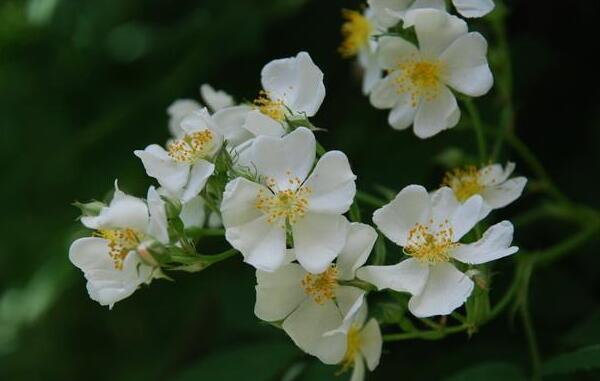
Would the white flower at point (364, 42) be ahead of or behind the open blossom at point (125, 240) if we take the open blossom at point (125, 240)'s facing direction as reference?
behind

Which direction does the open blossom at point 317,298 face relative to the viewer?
toward the camera

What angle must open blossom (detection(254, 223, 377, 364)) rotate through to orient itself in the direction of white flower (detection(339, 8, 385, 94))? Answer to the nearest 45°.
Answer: approximately 135° to its left

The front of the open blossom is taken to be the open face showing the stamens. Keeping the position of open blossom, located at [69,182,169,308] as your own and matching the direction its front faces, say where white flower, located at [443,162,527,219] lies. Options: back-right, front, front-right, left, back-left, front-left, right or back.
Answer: back-left

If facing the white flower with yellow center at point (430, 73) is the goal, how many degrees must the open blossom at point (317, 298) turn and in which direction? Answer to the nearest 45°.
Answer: approximately 135° to its left

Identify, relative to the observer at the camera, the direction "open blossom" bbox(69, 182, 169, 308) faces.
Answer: facing the viewer and to the left of the viewer

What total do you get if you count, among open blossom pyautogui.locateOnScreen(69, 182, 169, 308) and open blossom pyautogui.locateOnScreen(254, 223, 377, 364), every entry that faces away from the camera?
0
